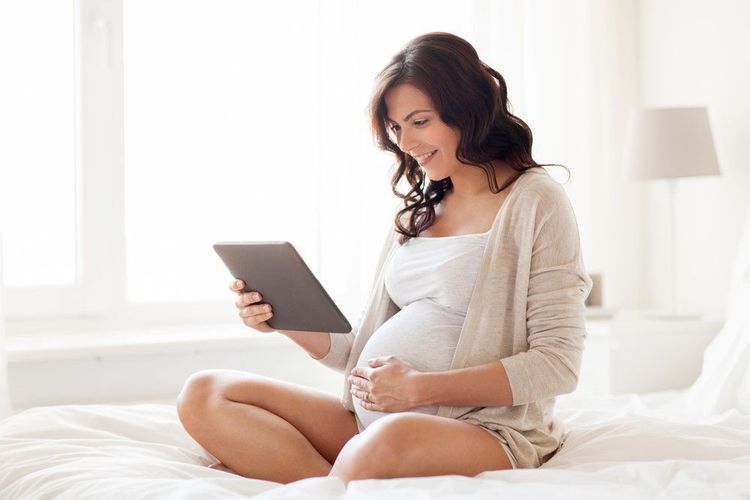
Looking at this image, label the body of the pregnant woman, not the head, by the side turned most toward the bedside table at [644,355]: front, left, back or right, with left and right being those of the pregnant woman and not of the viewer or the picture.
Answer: back

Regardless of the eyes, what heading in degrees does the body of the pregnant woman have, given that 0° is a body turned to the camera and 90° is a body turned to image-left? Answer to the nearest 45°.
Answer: approximately 45°

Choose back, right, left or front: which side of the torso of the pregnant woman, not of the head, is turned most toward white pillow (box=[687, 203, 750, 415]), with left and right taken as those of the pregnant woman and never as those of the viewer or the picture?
back

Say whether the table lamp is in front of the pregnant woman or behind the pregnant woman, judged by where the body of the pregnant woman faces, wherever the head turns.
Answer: behind
